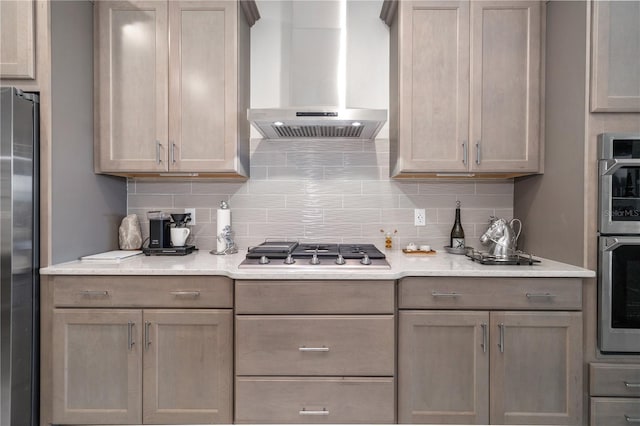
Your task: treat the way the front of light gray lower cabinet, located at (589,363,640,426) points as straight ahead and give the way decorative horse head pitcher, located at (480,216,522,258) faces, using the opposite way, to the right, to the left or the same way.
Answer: to the right

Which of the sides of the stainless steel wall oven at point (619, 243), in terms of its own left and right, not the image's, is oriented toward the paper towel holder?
right

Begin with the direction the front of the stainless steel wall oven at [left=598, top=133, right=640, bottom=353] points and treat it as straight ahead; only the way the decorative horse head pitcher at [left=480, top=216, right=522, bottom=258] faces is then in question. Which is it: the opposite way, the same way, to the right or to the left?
to the right

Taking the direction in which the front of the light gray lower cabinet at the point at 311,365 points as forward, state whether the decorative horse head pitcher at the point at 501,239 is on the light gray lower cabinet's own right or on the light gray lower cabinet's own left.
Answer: on the light gray lower cabinet's own left

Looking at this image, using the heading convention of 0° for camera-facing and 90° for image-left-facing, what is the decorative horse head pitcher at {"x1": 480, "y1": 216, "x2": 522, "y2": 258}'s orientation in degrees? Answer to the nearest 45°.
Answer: approximately 90°

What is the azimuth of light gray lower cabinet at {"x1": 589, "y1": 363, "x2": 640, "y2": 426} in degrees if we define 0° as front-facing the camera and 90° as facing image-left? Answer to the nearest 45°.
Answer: approximately 0°
